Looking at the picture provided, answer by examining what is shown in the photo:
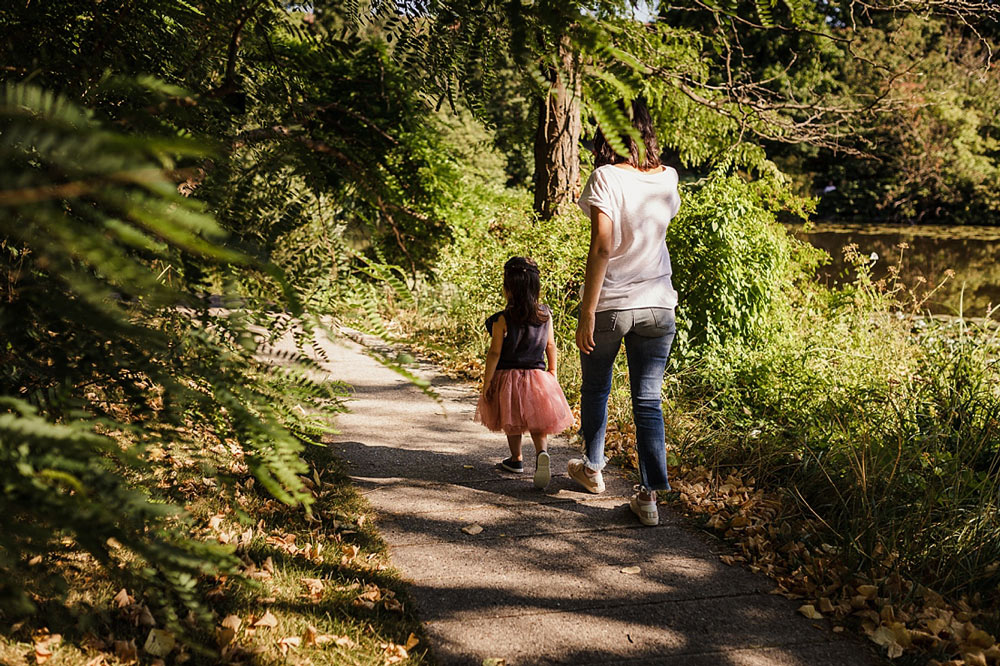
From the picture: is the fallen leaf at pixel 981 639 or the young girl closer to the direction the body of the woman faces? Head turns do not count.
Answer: the young girl

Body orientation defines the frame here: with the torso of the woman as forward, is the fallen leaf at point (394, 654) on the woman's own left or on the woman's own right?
on the woman's own left

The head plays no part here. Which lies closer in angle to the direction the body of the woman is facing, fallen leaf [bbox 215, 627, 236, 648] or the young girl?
the young girl

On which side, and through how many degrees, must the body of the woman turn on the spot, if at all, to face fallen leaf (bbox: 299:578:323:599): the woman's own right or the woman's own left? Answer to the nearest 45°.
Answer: approximately 90° to the woman's own left

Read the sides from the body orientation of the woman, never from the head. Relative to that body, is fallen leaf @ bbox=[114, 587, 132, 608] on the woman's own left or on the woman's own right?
on the woman's own left

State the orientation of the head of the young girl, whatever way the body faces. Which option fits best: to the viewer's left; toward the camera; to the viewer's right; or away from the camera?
away from the camera

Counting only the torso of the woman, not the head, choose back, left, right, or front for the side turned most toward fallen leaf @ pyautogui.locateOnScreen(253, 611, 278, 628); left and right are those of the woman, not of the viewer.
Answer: left

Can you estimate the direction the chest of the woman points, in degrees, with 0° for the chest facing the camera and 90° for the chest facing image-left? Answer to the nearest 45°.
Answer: approximately 135°

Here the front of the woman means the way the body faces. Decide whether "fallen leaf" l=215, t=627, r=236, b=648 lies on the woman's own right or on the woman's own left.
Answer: on the woman's own left

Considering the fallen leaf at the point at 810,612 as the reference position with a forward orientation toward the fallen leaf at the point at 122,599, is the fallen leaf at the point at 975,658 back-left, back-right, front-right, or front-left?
back-left

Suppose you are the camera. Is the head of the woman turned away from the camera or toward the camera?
away from the camera
